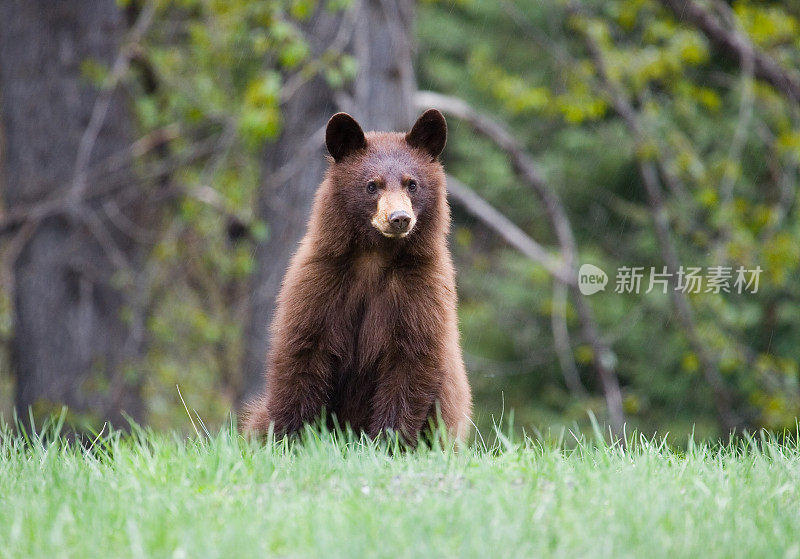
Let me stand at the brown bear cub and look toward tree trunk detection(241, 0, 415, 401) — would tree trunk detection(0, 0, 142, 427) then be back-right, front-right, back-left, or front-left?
front-left

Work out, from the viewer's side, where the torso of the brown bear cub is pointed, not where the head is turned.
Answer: toward the camera

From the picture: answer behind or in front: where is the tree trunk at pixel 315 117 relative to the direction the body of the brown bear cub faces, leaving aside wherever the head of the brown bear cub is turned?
behind

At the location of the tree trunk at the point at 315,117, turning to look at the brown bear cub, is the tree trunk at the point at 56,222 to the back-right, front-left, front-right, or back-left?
back-right

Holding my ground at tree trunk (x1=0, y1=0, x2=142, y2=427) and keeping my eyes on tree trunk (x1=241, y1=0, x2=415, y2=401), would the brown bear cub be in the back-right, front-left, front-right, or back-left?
front-right

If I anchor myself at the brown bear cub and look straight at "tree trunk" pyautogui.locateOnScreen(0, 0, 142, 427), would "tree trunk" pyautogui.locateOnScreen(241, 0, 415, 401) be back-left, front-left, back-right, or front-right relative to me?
front-right

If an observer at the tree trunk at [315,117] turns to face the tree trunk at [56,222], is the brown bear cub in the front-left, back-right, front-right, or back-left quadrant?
back-left

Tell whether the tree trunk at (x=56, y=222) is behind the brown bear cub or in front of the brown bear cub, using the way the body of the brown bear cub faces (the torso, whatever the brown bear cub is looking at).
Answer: behind
